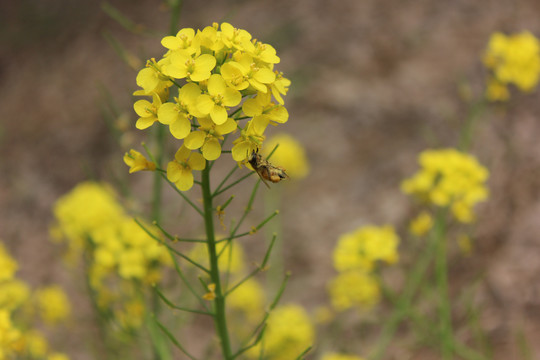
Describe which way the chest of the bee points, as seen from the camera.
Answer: to the viewer's left

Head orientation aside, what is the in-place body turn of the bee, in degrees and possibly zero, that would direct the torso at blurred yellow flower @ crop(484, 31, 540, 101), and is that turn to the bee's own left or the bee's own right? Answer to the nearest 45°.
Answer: approximately 135° to the bee's own right

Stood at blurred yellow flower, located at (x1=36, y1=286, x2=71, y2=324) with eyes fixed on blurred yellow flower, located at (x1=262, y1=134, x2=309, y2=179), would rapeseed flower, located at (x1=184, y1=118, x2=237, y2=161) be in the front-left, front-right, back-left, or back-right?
front-right

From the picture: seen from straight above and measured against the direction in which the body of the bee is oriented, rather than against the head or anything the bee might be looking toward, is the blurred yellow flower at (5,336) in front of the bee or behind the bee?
in front
